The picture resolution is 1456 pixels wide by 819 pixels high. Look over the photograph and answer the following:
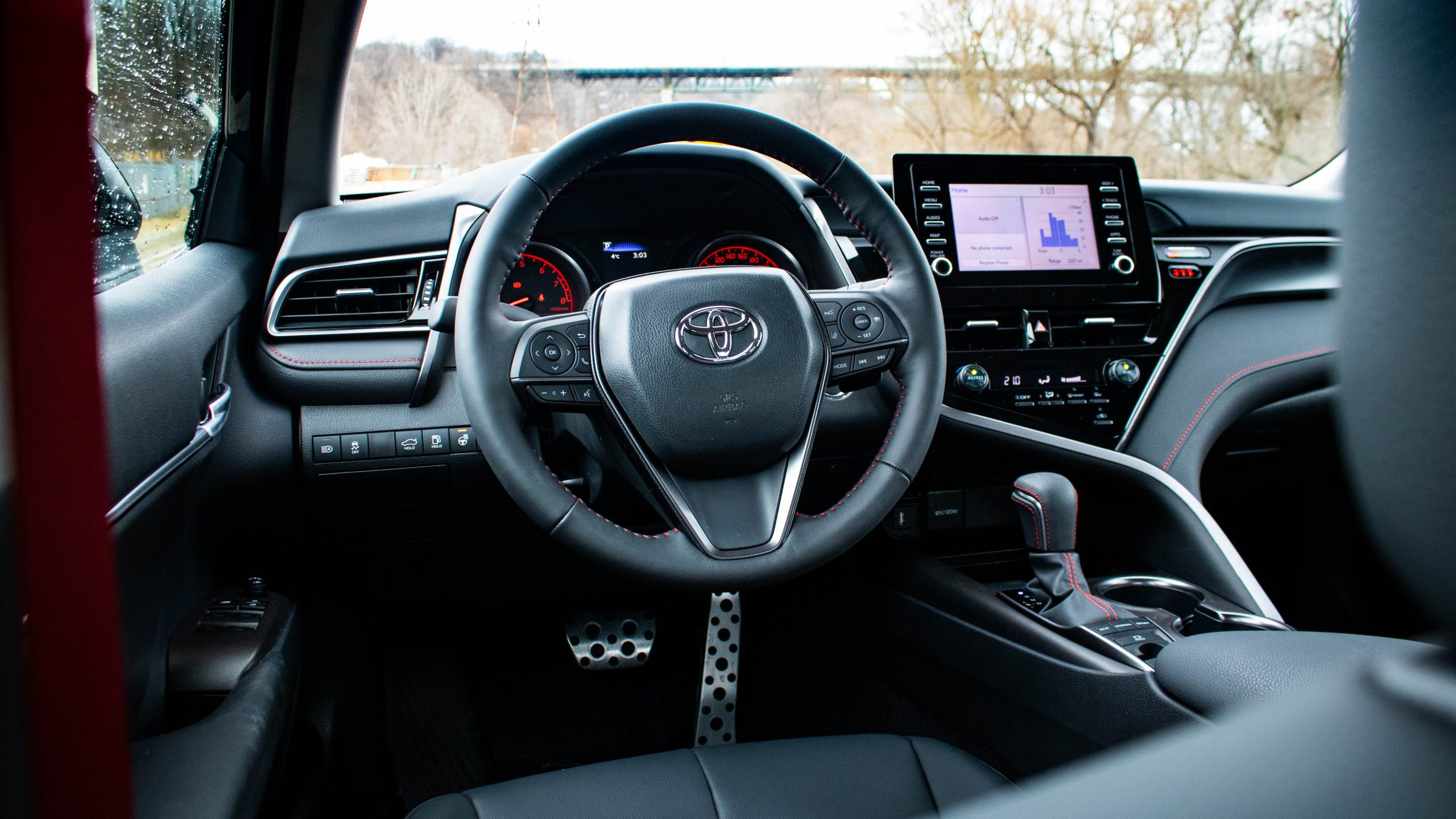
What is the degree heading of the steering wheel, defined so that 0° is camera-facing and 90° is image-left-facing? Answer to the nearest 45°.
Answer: approximately 0°
